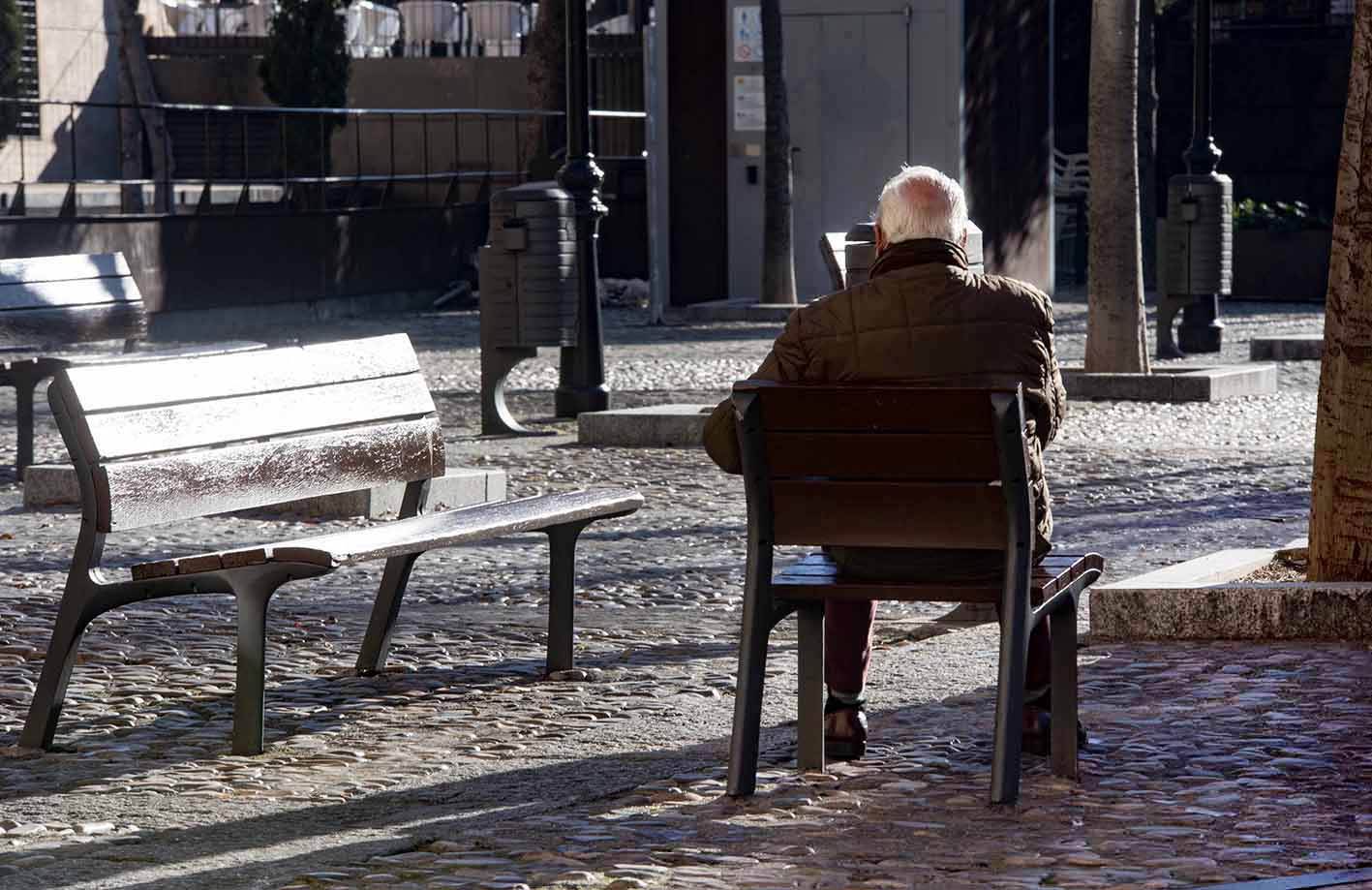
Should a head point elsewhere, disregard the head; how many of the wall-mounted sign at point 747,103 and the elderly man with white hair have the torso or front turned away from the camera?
1

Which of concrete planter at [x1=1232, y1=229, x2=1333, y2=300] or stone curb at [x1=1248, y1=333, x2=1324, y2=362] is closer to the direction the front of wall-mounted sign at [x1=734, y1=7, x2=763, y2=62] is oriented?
the stone curb

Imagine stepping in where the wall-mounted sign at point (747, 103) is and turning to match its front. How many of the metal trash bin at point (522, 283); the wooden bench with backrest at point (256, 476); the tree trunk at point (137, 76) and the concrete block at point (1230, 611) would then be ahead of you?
3

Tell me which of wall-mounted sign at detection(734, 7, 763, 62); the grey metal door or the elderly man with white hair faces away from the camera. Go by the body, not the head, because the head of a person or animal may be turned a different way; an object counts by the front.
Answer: the elderly man with white hair

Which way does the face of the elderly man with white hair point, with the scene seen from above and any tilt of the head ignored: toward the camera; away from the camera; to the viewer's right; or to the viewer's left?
away from the camera

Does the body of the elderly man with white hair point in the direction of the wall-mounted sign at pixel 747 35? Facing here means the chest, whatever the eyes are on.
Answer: yes

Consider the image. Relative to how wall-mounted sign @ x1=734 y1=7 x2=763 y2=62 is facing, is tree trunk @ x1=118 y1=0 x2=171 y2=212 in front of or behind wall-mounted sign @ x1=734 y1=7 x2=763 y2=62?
behind

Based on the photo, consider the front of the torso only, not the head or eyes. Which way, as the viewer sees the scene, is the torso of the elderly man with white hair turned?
away from the camera

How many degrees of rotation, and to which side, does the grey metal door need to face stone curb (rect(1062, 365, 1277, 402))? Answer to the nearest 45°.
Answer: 0° — it already faces it

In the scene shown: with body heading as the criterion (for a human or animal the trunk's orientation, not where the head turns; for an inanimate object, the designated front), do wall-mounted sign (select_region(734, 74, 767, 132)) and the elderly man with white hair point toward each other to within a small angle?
yes

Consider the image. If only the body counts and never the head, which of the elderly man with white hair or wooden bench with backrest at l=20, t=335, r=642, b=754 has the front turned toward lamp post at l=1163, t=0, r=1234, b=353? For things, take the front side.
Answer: the elderly man with white hair

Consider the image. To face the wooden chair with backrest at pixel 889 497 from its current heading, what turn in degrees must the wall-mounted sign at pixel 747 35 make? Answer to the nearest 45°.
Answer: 0° — it already faces it
